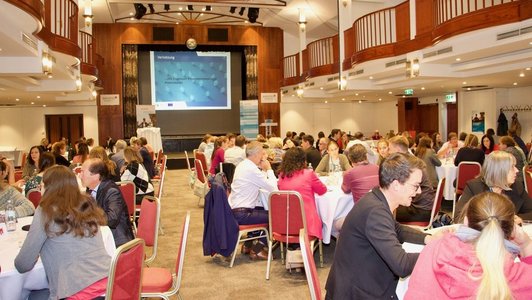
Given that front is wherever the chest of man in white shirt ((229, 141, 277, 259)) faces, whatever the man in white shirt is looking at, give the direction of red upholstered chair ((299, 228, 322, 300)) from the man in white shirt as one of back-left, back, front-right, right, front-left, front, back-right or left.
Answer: right

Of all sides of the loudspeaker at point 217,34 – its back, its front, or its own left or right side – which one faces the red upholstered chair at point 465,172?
front

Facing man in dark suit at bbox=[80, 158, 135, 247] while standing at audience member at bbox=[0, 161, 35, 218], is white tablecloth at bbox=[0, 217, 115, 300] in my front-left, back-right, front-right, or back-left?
front-right

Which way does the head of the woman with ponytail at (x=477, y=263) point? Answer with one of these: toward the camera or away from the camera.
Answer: away from the camera

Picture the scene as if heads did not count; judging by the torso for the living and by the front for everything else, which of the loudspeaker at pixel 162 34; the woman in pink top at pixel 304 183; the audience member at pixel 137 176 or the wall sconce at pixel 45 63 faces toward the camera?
the loudspeaker

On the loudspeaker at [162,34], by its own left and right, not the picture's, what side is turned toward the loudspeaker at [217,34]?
left

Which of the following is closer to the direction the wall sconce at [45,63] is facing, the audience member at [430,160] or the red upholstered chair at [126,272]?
the audience member

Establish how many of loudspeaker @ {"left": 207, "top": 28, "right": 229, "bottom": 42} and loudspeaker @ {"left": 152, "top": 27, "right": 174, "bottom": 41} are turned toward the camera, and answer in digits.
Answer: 2

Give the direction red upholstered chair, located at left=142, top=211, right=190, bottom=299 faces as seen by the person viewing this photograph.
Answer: facing to the left of the viewer

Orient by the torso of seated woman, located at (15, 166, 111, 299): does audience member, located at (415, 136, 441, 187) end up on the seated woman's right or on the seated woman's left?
on the seated woman's right

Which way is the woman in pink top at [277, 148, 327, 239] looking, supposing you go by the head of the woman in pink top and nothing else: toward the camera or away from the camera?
away from the camera

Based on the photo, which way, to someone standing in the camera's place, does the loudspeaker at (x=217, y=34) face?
facing the viewer
